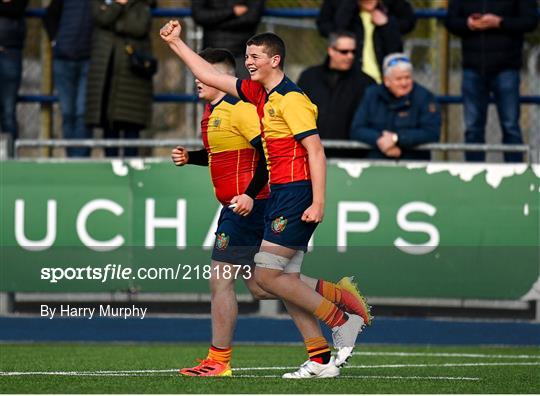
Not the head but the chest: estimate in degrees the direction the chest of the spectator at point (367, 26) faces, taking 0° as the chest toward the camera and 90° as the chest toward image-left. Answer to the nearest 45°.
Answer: approximately 0°

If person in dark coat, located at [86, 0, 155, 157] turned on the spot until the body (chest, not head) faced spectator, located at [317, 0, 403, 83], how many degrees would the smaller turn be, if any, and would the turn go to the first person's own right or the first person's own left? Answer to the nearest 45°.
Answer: approximately 90° to the first person's own left

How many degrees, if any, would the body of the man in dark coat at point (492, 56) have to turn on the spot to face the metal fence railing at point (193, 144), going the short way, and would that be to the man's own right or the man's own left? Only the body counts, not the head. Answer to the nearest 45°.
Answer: approximately 45° to the man's own right

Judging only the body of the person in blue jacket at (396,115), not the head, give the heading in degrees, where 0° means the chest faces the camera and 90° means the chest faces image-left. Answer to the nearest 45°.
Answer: approximately 0°
